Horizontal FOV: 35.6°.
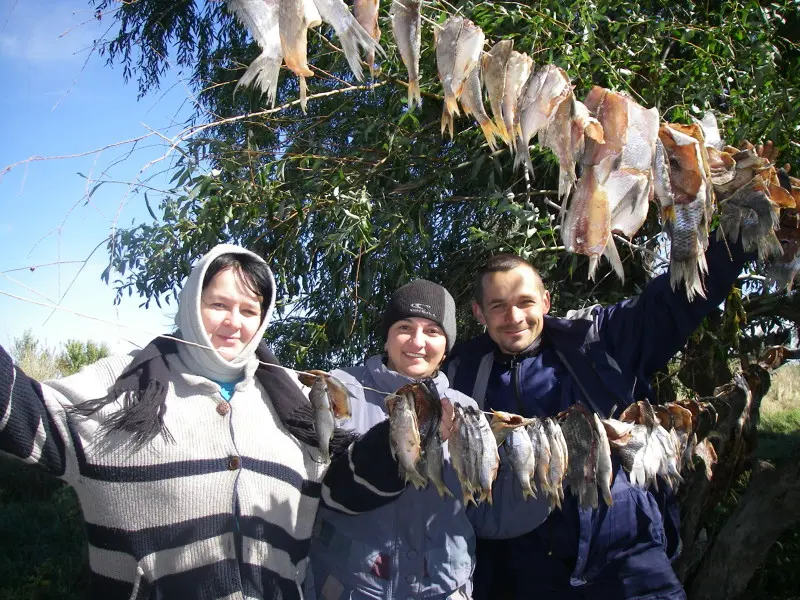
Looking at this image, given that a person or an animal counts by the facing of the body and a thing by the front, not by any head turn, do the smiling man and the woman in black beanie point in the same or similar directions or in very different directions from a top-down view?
same or similar directions

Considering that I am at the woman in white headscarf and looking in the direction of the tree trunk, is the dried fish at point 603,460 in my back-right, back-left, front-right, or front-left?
front-right

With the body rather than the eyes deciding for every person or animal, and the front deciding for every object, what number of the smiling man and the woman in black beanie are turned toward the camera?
2

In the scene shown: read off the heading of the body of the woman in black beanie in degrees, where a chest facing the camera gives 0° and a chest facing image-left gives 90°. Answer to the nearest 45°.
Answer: approximately 0°

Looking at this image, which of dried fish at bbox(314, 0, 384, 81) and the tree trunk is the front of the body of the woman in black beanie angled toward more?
the dried fish

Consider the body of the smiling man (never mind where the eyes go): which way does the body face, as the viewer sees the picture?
toward the camera
